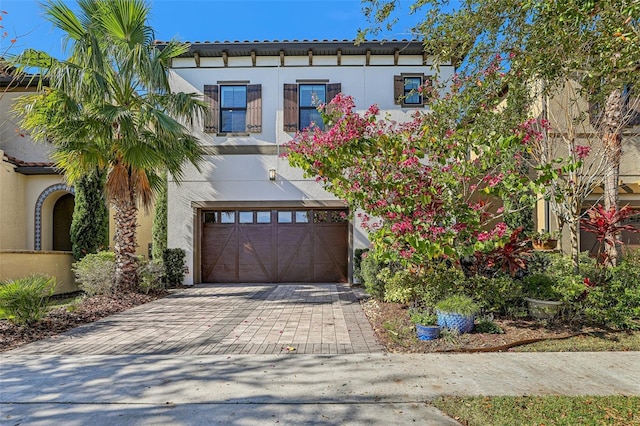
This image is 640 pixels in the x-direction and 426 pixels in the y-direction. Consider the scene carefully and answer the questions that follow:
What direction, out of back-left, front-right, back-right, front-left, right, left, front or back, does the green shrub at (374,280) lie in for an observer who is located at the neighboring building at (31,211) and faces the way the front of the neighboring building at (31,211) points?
front-left

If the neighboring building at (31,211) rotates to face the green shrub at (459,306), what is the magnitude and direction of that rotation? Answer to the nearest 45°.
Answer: approximately 45° to its left

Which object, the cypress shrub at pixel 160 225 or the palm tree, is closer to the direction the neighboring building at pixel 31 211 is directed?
the palm tree

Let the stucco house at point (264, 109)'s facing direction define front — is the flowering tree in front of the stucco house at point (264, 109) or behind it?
in front

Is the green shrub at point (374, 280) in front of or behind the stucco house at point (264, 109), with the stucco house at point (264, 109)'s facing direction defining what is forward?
in front

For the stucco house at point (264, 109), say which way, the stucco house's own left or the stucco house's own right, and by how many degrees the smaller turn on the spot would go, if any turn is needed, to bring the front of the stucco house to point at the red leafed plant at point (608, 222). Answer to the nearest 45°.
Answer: approximately 45° to the stucco house's own left

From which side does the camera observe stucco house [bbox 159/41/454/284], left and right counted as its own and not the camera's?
front

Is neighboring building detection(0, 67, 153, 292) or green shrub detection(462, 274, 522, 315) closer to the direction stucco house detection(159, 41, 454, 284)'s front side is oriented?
the green shrub

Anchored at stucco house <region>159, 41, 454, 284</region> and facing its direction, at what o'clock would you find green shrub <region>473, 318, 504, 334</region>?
The green shrub is roughly at 11 o'clock from the stucco house.

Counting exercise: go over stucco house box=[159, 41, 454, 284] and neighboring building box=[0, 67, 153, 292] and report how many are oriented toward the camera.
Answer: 2

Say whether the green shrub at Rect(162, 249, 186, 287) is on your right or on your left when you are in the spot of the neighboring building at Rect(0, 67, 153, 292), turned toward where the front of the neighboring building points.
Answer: on your left
